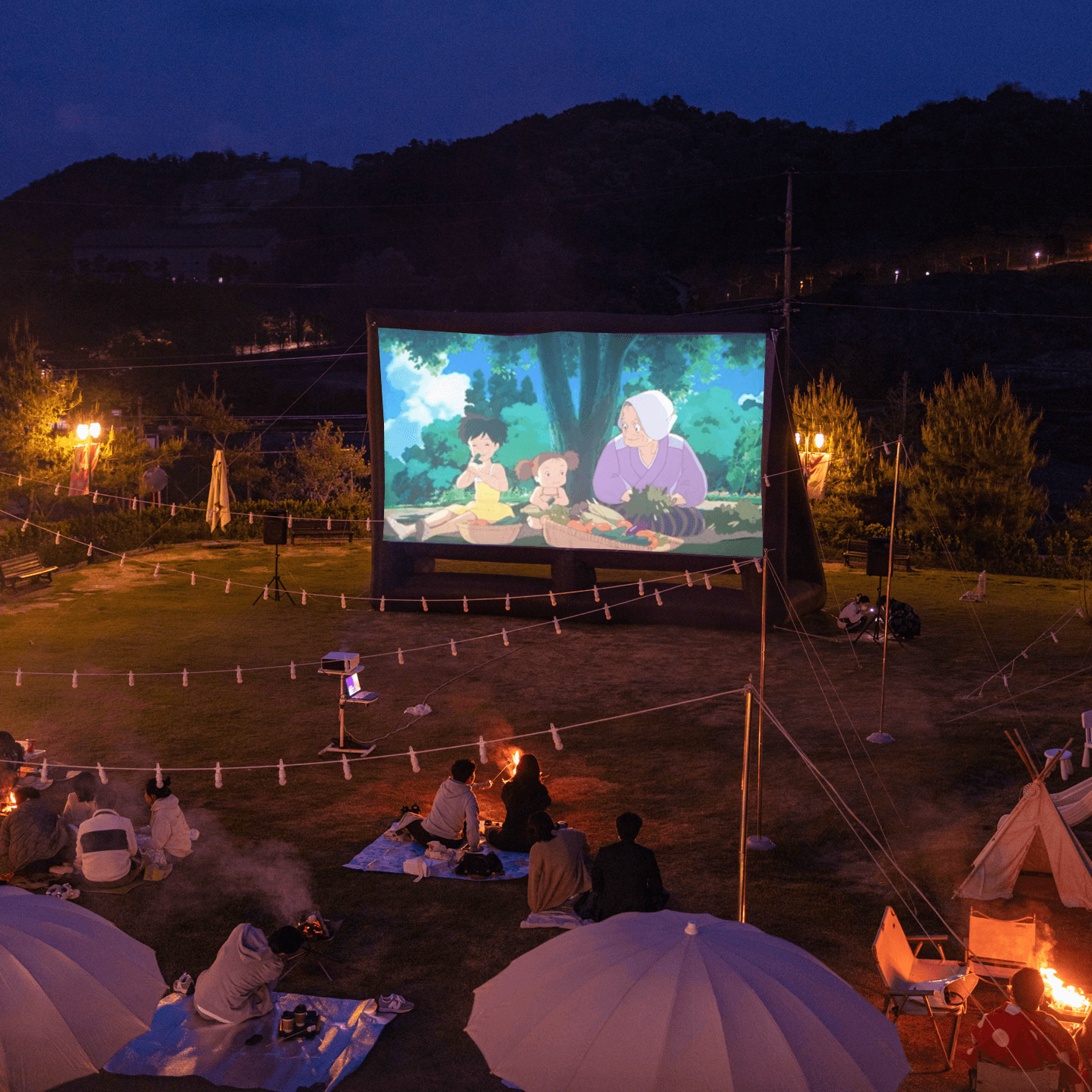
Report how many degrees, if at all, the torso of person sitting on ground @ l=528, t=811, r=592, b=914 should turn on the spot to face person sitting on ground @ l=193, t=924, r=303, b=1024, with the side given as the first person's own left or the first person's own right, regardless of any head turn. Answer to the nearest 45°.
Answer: approximately 90° to the first person's own left

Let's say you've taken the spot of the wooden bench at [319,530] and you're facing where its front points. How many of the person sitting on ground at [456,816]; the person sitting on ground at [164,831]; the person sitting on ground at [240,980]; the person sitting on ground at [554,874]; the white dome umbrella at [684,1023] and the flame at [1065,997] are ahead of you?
6

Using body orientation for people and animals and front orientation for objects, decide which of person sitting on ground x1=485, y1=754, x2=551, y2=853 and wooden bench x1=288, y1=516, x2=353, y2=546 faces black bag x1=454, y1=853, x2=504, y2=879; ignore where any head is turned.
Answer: the wooden bench

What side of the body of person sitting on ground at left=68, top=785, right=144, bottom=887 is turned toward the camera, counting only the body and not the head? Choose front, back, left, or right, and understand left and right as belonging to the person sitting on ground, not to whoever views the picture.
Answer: back

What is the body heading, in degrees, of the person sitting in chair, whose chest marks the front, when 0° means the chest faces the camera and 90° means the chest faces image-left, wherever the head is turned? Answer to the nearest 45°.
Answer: approximately 180°

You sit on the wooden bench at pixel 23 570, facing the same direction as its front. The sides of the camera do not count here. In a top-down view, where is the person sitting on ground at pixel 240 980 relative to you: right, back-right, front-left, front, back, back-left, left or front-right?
front-right

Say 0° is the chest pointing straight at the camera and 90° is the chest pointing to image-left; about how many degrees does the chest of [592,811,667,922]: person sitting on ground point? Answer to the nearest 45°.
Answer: approximately 180°

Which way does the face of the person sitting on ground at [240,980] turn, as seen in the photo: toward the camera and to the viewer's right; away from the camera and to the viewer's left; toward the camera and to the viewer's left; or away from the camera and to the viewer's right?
away from the camera and to the viewer's right

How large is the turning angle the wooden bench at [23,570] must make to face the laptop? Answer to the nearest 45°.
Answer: approximately 45° to its right

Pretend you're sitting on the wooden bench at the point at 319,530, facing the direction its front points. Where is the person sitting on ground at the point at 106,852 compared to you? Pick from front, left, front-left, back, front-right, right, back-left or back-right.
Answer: front

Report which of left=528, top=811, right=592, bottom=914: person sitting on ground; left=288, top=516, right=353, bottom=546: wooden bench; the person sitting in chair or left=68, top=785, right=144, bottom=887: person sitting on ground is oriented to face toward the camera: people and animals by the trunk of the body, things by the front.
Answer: the wooden bench

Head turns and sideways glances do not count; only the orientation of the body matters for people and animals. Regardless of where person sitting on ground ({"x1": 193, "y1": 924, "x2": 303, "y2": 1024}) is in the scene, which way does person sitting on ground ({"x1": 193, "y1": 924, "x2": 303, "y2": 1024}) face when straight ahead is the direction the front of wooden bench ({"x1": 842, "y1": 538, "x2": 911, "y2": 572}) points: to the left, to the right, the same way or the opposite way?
the opposite way

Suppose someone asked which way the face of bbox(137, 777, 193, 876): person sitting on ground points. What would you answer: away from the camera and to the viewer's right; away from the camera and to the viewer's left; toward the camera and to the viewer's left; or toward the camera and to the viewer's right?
away from the camera and to the viewer's left

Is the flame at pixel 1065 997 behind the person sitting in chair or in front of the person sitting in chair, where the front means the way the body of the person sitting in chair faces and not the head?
in front

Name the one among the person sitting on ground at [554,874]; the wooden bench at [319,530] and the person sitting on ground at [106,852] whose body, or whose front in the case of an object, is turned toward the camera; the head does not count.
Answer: the wooden bench

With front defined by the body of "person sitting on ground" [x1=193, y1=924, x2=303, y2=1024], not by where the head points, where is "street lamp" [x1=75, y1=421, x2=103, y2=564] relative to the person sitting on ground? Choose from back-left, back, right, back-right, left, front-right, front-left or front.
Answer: front-left

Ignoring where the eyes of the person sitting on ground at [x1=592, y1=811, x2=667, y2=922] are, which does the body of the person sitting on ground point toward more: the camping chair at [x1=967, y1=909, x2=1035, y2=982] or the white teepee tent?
the white teepee tent

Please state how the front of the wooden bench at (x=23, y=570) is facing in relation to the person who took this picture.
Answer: facing the viewer and to the right of the viewer
